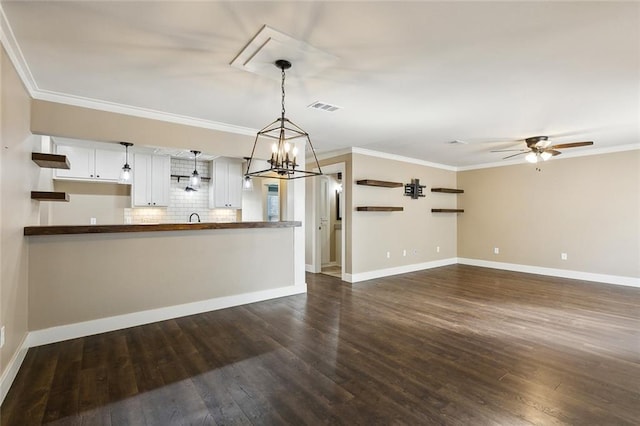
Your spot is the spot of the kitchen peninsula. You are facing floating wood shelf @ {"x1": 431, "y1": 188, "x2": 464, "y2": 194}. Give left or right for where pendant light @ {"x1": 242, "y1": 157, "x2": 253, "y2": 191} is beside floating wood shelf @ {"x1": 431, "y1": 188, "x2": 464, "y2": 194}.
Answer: left

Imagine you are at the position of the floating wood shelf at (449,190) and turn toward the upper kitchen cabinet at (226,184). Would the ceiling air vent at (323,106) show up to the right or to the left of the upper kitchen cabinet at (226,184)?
left

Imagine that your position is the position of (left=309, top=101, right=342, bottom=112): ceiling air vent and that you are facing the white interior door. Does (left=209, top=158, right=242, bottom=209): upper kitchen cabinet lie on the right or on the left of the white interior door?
left

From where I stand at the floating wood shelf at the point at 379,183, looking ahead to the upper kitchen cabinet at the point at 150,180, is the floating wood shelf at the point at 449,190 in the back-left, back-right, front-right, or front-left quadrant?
back-right

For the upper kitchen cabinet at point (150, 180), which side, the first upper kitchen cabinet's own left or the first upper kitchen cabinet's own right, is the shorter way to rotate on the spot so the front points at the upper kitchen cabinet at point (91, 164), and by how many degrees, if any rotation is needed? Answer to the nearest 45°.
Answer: approximately 90° to the first upper kitchen cabinet's own right

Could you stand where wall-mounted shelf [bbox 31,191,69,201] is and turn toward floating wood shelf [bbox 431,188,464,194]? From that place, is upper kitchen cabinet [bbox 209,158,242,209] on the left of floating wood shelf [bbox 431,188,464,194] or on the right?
left

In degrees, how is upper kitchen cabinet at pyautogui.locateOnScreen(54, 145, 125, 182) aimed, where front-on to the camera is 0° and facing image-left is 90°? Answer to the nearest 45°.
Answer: approximately 0°

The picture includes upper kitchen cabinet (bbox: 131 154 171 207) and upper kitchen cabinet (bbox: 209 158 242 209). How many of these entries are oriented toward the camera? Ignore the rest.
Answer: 2

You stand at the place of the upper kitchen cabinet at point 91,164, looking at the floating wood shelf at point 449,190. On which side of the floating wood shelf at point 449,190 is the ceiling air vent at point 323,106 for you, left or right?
right

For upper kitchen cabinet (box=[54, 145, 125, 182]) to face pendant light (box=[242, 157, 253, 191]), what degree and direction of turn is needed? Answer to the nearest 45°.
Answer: approximately 90° to its left
